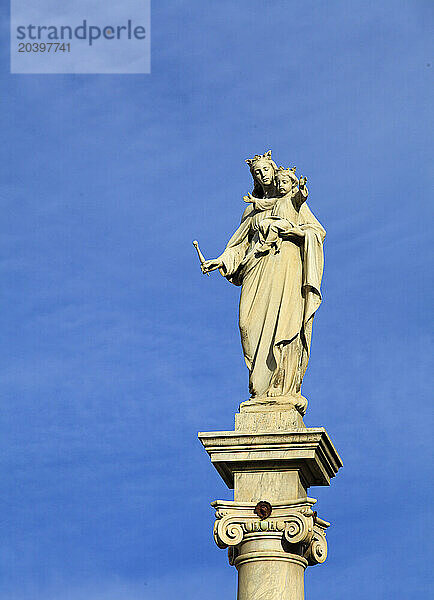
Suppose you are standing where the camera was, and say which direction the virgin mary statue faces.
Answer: facing the viewer
